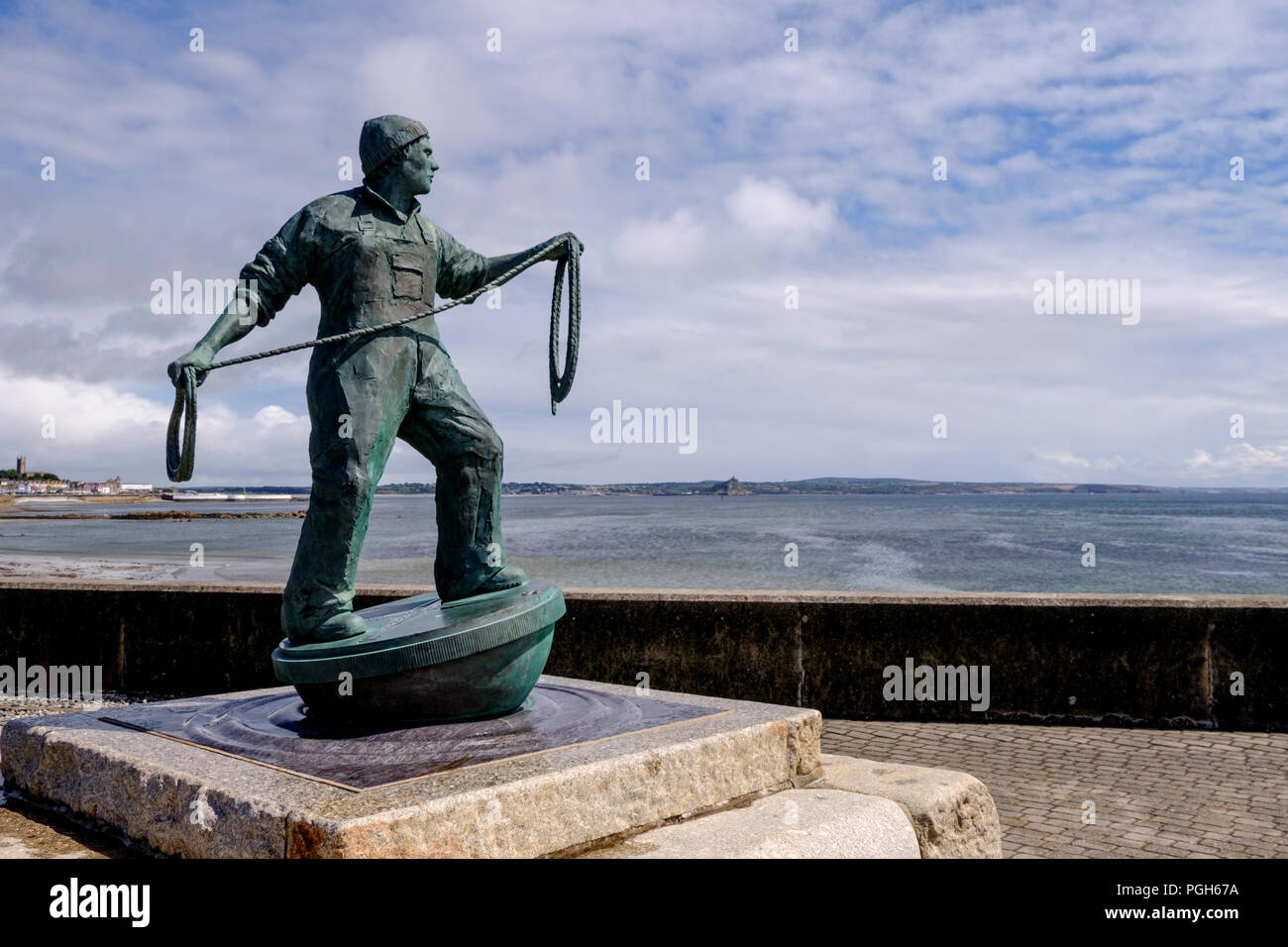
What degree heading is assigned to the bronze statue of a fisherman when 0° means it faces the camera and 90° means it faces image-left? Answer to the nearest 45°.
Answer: approximately 315°
